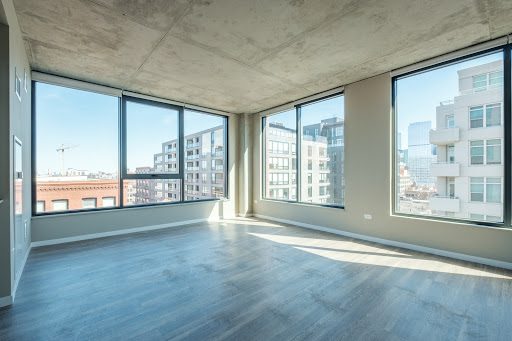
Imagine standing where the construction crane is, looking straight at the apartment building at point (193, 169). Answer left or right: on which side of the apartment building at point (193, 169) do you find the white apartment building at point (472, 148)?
right

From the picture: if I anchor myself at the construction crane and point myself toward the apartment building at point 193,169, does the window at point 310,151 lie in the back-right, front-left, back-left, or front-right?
front-right

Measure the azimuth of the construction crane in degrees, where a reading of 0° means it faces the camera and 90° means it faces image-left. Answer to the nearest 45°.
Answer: approximately 270°
